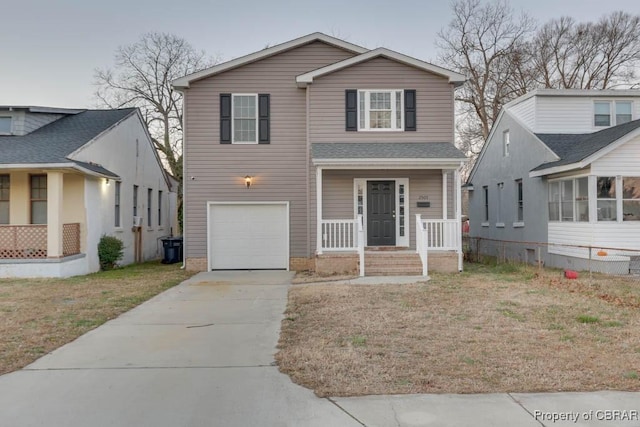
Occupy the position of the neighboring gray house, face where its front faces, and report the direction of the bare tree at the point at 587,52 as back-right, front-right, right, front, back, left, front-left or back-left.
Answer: back-left

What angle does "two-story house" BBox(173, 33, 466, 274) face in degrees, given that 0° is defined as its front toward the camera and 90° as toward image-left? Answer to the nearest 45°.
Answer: approximately 0°

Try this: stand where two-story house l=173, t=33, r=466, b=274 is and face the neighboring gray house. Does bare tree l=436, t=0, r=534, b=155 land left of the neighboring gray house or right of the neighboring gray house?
left

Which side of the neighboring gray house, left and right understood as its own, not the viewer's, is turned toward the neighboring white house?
right

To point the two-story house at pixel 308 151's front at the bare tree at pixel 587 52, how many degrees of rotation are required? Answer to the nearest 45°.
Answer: approximately 135° to its left

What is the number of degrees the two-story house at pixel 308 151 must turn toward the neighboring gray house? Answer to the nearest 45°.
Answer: approximately 90° to its left

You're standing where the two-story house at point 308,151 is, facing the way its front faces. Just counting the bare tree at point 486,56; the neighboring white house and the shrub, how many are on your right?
2

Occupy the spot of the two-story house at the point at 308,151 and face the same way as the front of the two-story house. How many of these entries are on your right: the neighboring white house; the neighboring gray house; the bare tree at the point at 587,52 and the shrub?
2

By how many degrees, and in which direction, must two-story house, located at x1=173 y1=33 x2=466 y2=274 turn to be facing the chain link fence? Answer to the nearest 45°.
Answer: approximately 90° to its left

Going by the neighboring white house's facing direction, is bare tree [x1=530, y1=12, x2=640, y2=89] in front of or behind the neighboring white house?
behind

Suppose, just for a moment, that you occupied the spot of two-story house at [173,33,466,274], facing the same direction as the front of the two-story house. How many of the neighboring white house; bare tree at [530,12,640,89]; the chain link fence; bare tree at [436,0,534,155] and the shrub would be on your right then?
2

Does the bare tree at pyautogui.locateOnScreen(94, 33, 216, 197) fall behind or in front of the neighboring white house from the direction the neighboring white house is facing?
behind

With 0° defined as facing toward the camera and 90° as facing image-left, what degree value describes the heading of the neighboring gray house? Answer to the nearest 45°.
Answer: approximately 315°

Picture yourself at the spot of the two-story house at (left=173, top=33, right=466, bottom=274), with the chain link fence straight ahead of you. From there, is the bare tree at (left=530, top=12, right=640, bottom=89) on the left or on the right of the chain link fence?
left
